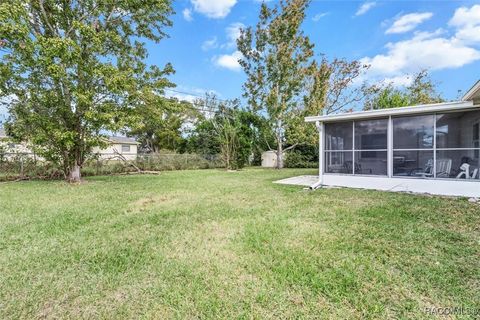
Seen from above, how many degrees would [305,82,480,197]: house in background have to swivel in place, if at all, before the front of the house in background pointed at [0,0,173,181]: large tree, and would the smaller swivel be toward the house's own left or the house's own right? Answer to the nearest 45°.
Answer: approximately 45° to the house's own right

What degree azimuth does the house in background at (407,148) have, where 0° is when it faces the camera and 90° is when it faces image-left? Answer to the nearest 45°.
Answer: approximately 45°
